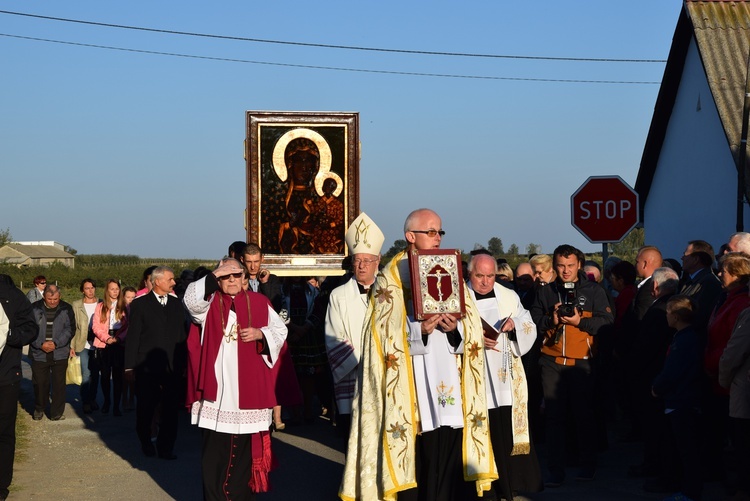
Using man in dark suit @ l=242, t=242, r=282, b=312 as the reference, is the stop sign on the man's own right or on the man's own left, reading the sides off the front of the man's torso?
on the man's own left

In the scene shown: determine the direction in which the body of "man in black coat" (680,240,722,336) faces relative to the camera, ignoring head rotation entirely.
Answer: to the viewer's left

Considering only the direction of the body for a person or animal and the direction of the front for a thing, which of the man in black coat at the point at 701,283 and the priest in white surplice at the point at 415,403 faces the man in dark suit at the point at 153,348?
the man in black coat

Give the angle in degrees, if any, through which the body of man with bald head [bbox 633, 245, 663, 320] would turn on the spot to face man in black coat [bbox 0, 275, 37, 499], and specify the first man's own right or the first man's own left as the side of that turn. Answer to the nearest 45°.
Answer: approximately 45° to the first man's own left

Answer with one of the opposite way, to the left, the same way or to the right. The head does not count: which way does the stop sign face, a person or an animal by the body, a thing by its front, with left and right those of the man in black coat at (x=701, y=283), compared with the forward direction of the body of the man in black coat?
to the left

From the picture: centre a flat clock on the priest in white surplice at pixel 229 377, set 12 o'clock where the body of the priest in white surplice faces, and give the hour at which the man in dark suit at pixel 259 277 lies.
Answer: The man in dark suit is roughly at 6 o'clock from the priest in white surplice.

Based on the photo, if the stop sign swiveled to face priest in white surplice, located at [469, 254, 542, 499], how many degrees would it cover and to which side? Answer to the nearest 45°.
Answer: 0° — it already faces them

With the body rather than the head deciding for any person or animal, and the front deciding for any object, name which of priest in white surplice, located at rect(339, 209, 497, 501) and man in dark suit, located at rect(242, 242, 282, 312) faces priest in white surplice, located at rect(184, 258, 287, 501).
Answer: the man in dark suit
